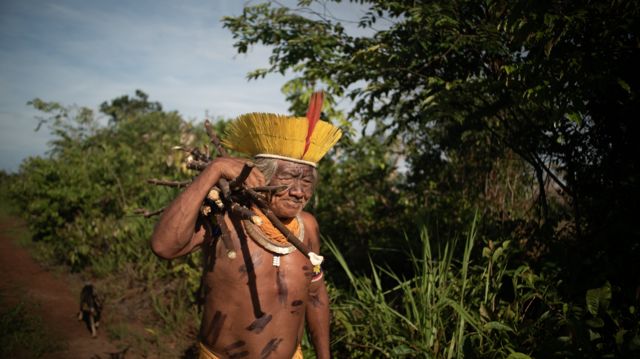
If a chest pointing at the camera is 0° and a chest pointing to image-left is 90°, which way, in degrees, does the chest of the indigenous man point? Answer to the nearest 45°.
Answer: approximately 315°
